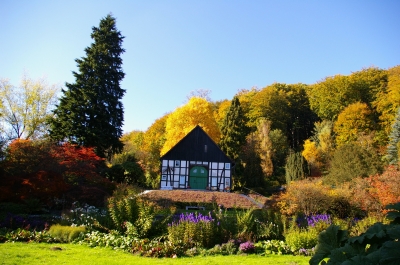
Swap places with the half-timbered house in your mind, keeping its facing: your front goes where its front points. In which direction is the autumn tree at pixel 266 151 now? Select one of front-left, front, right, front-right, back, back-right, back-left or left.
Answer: back-left

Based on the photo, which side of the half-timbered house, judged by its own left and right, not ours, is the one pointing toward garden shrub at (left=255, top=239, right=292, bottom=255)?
front

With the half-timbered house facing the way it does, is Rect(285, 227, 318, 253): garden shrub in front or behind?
in front

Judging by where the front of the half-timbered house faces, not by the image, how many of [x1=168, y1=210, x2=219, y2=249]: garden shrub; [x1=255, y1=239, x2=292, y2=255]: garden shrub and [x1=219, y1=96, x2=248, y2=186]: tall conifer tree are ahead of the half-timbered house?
2

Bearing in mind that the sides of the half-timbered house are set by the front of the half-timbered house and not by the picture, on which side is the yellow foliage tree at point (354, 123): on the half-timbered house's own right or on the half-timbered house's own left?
on the half-timbered house's own left

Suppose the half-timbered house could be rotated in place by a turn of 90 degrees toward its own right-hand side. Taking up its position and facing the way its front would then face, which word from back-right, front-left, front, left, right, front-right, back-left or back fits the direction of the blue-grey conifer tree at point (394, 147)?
back

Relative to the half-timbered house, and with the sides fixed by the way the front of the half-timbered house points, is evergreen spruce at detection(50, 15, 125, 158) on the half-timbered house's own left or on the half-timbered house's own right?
on the half-timbered house's own right

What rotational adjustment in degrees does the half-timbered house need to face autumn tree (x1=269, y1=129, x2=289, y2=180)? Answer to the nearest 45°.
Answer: approximately 135° to its left

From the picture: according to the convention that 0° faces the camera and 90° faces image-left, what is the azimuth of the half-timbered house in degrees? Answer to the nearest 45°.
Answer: approximately 0°

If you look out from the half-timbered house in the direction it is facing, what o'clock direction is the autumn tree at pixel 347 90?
The autumn tree is roughly at 8 o'clock from the half-timbered house.

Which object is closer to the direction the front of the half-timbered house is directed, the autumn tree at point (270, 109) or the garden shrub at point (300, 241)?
the garden shrub

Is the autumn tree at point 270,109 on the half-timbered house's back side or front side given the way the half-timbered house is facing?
on the back side

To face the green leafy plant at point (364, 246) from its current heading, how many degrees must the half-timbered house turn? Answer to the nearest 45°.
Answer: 0° — it already faces it

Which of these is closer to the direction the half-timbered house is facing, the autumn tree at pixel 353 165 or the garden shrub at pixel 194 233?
the garden shrub
